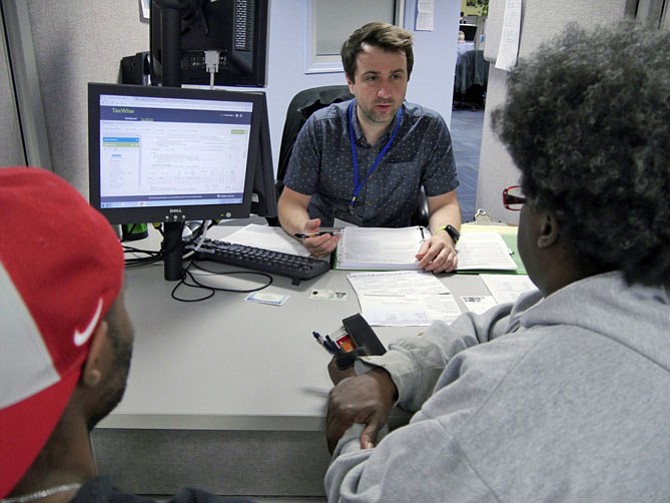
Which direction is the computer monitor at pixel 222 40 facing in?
away from the camera

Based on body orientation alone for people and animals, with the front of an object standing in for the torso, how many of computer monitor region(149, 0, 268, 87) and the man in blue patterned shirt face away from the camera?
1

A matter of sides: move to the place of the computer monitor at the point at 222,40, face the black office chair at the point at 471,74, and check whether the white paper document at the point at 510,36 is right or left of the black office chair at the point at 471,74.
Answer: right

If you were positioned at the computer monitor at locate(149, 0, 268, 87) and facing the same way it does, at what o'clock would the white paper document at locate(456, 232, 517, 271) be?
The white paper document is roughly at 4 o'clock from the computer monitor.

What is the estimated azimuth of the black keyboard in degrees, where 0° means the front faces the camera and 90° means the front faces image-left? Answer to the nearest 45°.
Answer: approximately 225°

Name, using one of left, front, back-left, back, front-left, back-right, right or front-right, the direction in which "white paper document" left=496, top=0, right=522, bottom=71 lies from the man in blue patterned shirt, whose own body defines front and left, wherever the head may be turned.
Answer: back-left

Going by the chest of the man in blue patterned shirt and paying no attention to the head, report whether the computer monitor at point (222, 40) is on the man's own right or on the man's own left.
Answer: on the man's own right

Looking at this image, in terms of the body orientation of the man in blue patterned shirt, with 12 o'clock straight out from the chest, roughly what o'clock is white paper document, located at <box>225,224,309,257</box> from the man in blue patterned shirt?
The white paper document is roughly at 1 o'clock from the man in blue patterned shirt.

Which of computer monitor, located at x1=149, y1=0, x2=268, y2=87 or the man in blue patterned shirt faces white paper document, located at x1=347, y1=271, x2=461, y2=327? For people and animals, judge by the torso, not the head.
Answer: the man in blue patterned shirt

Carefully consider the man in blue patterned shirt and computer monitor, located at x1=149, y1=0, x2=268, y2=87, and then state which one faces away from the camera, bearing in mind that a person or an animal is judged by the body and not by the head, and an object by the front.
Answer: the computer monitor

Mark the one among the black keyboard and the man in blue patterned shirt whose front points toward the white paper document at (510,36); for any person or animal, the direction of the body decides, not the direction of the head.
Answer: the black keyboard
